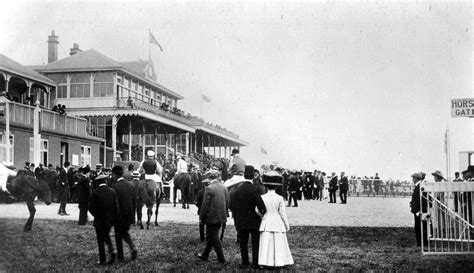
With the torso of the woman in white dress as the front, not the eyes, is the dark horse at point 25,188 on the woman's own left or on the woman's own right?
on the woman's own left

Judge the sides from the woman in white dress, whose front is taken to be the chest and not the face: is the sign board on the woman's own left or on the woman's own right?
on the woman's own right

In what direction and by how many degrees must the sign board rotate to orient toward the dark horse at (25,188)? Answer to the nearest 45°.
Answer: approximately 90° to its right

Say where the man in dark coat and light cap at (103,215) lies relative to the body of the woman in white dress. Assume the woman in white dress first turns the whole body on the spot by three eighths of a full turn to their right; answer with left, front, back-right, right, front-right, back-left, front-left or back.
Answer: back-right

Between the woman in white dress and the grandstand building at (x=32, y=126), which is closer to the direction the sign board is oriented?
the woman in white dress

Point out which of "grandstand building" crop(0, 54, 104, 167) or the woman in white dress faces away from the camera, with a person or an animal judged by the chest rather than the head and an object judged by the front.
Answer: the woman in white dress

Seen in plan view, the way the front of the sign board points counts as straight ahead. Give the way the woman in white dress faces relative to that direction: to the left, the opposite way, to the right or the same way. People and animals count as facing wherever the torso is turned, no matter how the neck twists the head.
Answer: the opposite way

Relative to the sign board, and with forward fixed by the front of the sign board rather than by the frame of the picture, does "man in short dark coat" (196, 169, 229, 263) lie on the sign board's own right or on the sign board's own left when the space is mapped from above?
on the sign board's own right

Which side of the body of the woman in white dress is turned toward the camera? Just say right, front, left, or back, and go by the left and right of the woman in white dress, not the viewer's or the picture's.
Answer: back

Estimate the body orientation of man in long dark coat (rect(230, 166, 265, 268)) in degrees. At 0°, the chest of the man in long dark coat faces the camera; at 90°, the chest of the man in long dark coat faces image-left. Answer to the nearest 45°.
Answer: approximately 180°

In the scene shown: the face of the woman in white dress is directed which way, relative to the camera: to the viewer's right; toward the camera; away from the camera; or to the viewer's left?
away from the camera

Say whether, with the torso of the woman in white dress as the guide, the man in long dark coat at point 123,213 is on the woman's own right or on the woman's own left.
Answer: on the woman's own left
